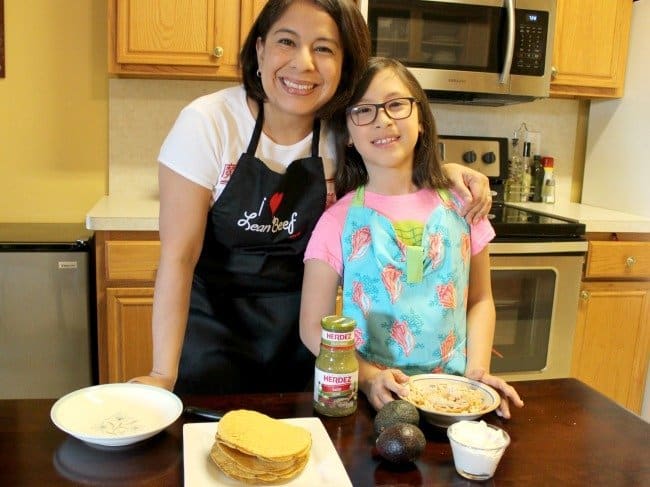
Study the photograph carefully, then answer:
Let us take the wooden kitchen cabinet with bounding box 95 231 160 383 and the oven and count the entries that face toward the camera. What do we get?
2

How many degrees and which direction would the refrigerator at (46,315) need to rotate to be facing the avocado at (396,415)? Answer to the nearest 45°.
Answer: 0° — it already faces it

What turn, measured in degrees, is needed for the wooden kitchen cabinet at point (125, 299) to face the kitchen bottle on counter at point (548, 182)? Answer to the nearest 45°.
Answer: approximately 90° to its left

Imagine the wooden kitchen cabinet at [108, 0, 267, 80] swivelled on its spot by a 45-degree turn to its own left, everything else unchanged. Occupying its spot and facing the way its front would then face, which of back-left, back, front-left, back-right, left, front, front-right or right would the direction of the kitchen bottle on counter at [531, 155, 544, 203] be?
front-left

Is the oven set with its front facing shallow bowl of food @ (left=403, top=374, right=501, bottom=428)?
yes

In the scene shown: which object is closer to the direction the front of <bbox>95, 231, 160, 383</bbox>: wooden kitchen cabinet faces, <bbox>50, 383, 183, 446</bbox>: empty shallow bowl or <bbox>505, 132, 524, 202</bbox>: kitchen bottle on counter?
the empty shallow bowl
